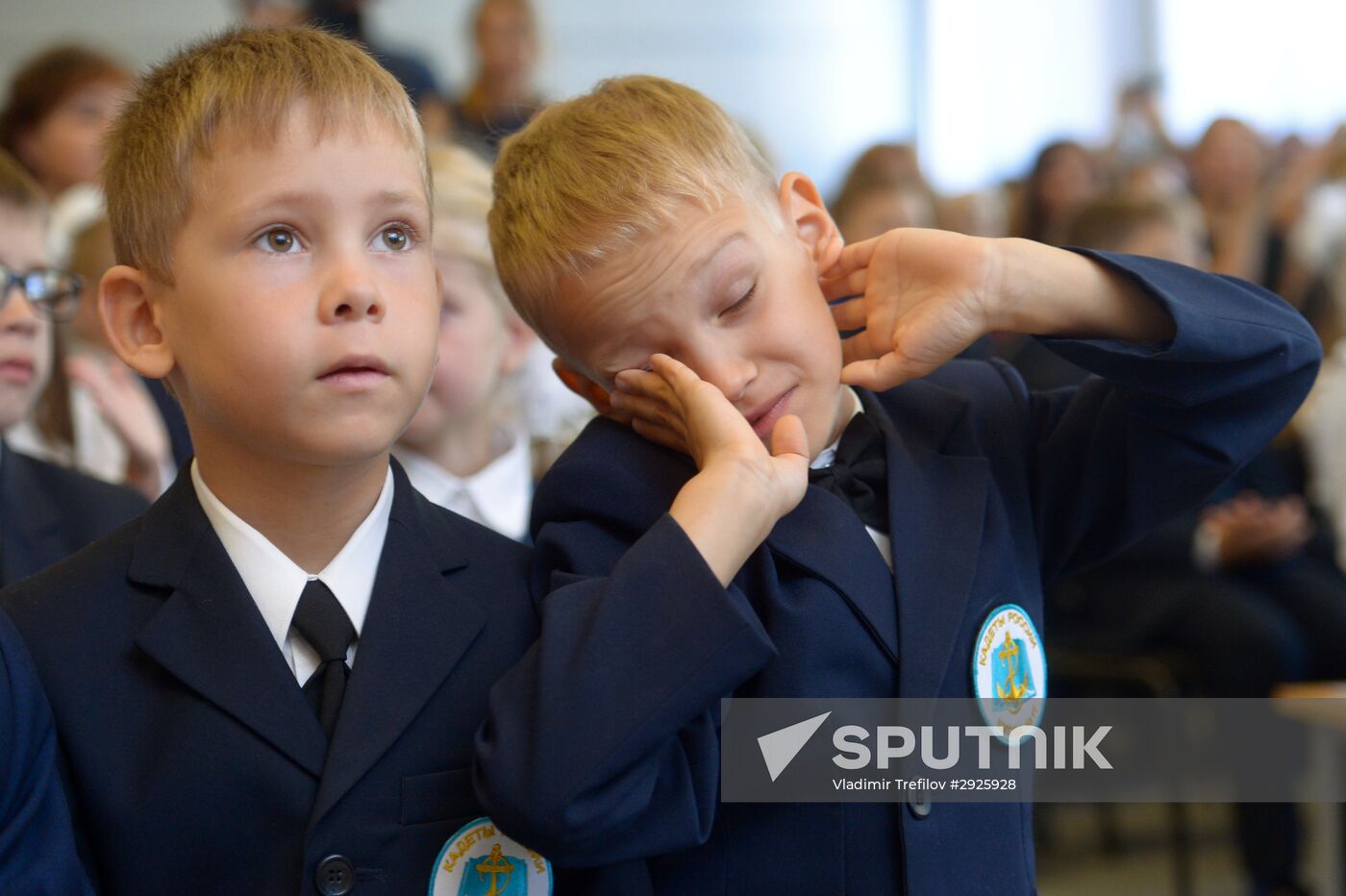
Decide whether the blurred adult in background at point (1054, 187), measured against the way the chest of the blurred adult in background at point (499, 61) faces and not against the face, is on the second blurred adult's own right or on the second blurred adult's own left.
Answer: on the second blurred adult's own left

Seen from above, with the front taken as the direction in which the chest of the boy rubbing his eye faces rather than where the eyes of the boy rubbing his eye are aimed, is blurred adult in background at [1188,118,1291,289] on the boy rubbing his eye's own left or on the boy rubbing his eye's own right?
on the boy rubbing his eye's own left

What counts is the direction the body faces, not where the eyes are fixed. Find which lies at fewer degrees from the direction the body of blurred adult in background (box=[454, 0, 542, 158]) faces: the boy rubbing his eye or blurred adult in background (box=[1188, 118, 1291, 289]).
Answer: the boy rubbing his eye

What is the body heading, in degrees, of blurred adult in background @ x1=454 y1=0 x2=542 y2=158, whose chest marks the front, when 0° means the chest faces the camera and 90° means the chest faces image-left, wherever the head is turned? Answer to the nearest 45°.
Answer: approximately 0°

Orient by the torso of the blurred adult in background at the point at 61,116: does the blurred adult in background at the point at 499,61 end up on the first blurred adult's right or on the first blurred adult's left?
on the first blurred adult's left

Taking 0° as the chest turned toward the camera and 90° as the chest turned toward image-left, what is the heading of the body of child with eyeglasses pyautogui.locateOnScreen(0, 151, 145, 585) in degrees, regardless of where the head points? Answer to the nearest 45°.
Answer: approximately 315°
